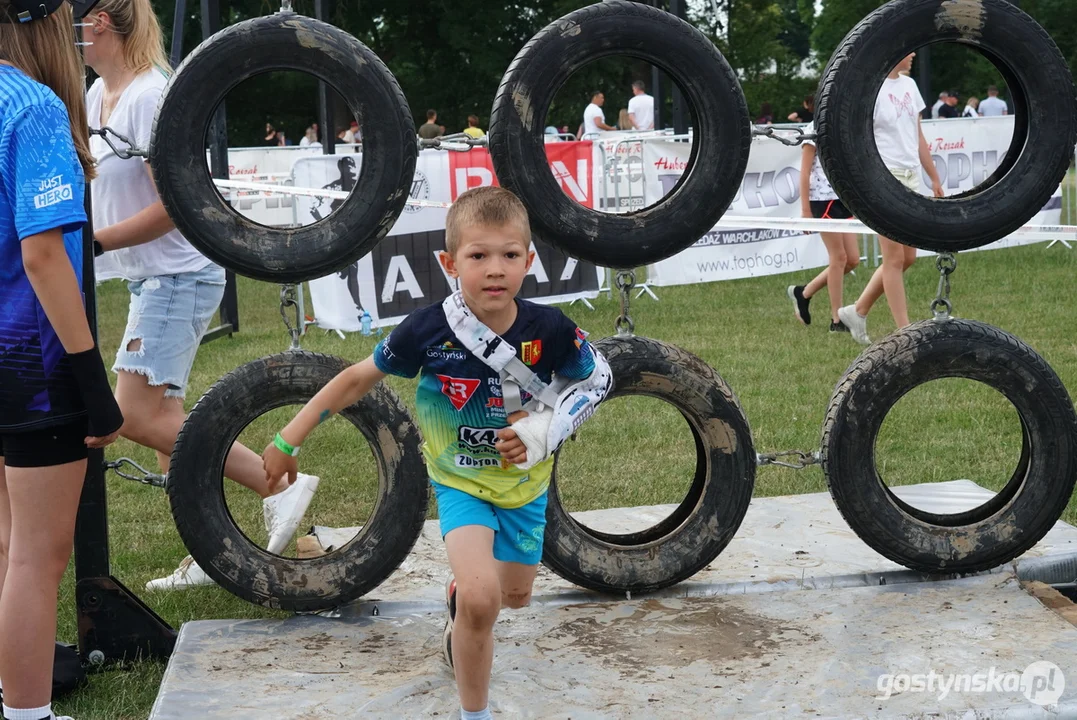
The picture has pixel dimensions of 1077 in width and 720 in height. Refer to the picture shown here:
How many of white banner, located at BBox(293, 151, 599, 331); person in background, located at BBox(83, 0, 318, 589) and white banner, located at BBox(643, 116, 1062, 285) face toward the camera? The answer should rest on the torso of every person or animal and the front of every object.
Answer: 2

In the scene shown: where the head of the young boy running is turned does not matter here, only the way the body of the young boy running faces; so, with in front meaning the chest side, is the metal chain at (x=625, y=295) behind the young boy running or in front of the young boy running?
behind

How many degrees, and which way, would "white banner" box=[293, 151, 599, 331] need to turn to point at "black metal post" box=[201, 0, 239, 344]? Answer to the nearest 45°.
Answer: approximately 90° to its right

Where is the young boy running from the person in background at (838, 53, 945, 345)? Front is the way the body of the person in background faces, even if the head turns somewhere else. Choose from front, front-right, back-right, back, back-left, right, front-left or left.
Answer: front-right

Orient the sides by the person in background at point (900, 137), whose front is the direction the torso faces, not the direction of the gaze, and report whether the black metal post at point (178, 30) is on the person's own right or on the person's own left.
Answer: on the person's own right

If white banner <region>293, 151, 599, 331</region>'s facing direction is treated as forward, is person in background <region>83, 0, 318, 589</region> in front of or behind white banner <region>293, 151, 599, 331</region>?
in front

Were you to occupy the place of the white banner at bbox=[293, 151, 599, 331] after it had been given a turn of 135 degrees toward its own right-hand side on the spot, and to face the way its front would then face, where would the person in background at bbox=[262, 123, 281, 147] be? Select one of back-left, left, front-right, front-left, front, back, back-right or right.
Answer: front-right

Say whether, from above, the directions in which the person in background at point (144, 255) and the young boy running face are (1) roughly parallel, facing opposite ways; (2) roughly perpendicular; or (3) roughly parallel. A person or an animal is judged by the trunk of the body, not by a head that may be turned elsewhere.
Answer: roughly perpendicular

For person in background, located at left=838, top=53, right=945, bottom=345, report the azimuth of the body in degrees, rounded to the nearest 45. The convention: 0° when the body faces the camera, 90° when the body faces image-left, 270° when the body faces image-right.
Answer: approximately 315°

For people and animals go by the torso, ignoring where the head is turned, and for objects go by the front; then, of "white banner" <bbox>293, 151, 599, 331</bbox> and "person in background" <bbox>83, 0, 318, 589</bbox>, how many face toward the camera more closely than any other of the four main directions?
1
